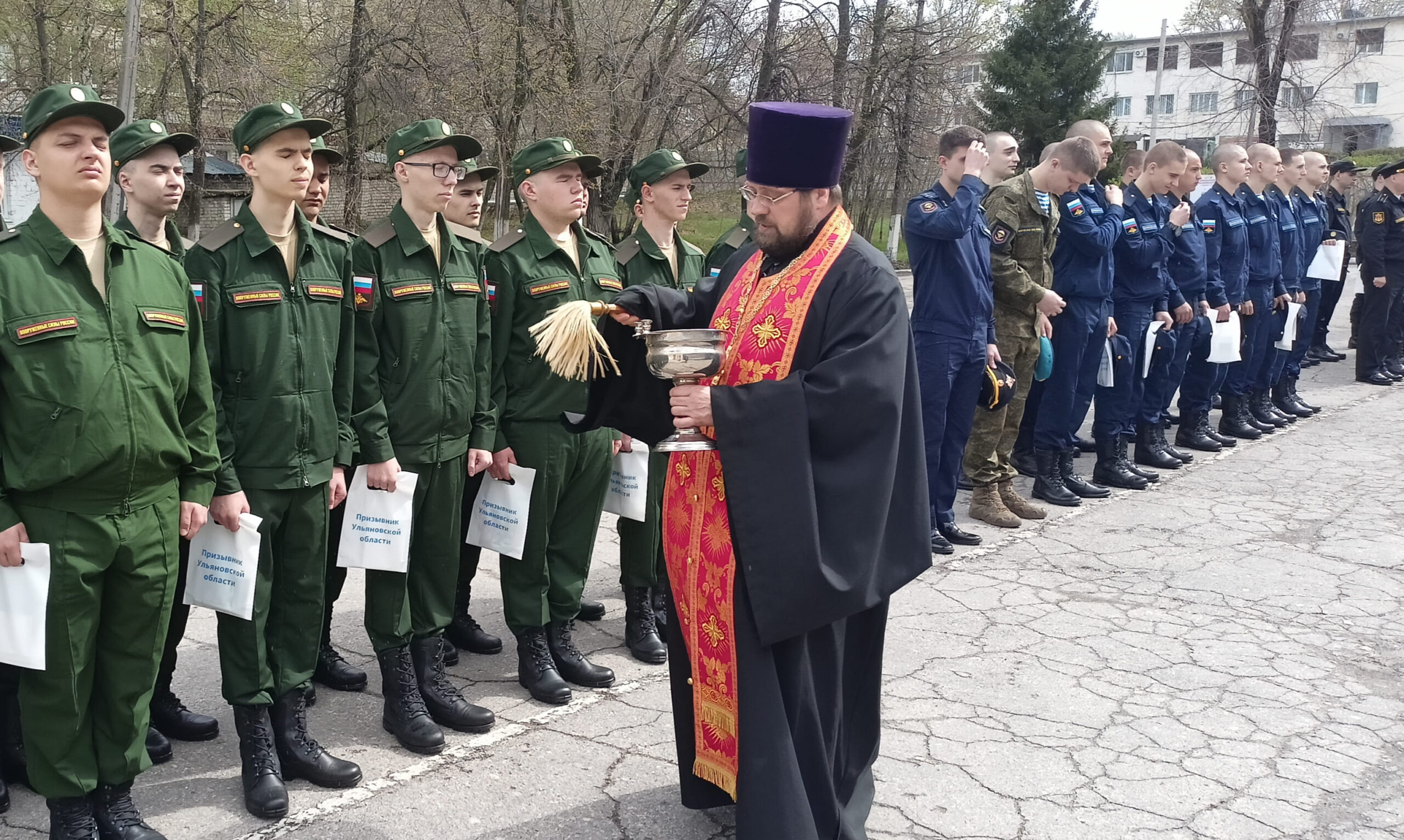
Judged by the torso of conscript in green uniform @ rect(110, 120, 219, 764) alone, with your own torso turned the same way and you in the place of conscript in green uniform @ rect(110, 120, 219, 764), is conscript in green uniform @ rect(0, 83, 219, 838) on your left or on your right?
on your right

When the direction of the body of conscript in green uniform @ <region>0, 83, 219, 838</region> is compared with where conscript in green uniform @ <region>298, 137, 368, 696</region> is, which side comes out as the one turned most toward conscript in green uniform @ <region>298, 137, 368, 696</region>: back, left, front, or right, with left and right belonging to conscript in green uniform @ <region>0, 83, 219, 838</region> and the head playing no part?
left

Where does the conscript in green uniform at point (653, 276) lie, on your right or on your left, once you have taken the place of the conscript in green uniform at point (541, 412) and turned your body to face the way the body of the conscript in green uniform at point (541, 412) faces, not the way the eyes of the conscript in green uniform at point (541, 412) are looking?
on your left

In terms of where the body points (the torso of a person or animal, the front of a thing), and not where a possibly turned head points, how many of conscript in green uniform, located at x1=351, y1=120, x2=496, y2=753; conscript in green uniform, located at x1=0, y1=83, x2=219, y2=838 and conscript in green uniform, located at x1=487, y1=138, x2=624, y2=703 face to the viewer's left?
0

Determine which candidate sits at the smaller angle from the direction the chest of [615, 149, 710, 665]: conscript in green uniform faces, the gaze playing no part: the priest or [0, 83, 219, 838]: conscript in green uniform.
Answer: the priest

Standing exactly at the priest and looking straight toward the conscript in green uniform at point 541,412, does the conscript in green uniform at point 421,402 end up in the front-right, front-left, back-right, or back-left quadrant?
front-left

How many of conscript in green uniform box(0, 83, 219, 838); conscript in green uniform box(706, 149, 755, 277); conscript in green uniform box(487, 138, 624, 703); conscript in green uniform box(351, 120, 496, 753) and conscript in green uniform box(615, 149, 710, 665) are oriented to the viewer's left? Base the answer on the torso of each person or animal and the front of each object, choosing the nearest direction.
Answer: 0

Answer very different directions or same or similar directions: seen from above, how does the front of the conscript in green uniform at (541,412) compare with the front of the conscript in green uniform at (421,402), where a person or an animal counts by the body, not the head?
same or similar directions

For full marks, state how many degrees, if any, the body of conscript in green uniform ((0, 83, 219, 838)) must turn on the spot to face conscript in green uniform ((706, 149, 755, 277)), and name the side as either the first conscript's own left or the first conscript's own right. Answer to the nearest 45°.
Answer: approximately 90° to the first conscript's own left

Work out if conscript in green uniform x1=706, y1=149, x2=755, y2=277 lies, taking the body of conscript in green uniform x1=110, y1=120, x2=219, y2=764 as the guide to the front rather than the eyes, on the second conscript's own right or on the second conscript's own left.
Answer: on the second conscript's own left

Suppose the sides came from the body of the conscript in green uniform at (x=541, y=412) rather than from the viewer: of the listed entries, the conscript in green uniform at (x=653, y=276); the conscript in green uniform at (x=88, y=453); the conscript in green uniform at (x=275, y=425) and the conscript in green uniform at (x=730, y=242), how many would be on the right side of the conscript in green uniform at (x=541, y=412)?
2

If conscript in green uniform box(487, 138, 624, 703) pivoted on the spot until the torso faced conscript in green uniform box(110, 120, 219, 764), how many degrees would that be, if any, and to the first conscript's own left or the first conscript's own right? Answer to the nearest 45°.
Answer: approximately 135° to the first conscript's own right

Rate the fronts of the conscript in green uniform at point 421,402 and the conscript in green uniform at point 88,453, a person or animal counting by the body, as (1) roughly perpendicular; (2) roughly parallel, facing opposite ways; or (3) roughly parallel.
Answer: roughly parallel

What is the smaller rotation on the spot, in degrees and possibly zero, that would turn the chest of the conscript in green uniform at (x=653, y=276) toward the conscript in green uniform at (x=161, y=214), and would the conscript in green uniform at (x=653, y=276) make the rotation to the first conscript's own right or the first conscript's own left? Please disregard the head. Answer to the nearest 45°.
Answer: approximately 90° to the first conscript's own right

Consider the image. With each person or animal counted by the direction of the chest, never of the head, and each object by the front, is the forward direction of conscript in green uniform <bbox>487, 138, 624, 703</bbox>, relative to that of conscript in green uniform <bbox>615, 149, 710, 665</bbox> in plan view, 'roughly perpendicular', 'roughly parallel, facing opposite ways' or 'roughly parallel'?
roughly parallel

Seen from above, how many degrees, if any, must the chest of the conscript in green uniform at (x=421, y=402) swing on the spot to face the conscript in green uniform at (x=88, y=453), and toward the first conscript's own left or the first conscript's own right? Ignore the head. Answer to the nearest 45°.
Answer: approximately 90° to the first conscript's own right

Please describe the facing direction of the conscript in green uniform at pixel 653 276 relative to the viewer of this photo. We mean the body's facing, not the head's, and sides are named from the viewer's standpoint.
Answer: facing the viewer and to the right of the viewer

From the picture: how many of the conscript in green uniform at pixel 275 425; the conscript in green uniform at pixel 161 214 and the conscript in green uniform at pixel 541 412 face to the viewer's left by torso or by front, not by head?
0

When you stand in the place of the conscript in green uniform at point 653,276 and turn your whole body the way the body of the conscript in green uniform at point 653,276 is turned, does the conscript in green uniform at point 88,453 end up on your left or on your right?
on your right
